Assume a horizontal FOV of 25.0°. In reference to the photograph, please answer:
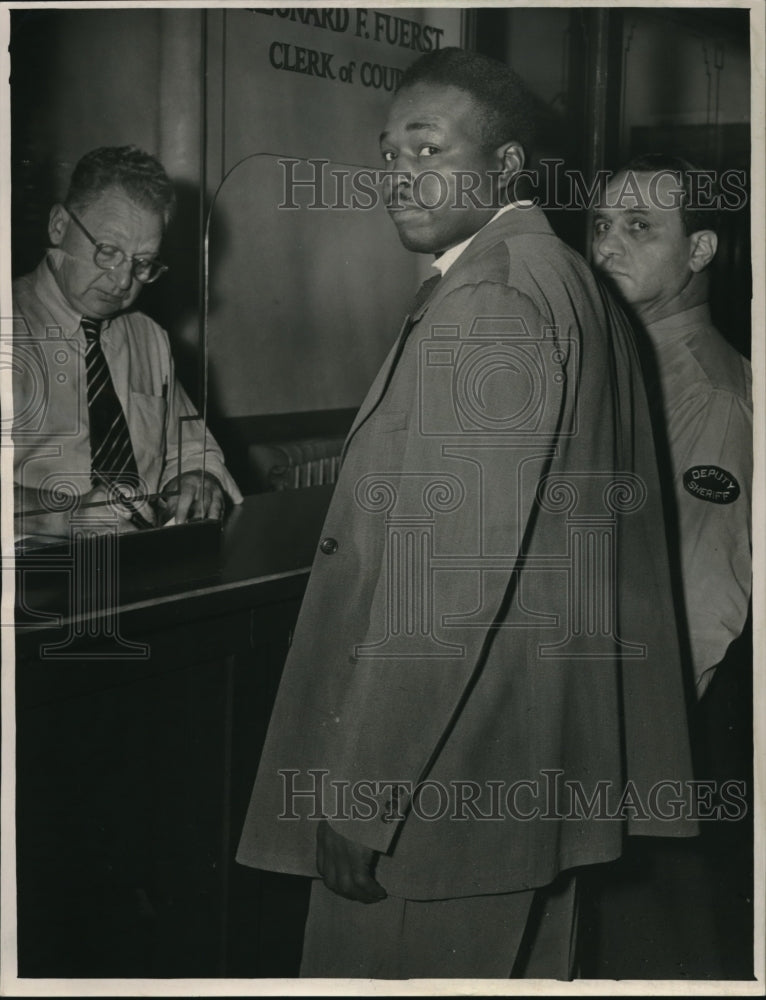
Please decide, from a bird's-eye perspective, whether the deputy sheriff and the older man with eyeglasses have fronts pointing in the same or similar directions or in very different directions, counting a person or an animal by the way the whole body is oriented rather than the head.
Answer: very different directions

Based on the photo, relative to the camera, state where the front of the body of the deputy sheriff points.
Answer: to the viewer's left

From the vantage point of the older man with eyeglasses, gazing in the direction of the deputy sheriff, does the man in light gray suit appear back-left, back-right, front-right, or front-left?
front-right

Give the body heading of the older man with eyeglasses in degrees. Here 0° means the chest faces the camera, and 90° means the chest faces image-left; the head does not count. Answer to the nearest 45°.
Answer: approximately 315°

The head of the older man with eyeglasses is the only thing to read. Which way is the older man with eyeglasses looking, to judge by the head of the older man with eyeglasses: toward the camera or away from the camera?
toward the camera

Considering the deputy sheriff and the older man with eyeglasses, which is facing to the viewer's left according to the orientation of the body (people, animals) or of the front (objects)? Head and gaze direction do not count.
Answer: the deputy sheriff

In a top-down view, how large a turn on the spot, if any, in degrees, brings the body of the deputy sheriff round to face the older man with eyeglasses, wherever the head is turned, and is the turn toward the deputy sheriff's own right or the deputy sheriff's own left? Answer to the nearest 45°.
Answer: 0° — they already face them

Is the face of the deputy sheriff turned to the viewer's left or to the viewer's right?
to the viewer's left

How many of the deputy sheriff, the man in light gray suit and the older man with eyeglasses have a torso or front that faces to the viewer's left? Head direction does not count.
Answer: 2

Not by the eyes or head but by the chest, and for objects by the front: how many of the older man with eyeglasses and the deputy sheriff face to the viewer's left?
1

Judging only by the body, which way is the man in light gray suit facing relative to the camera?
to the viewer's left
